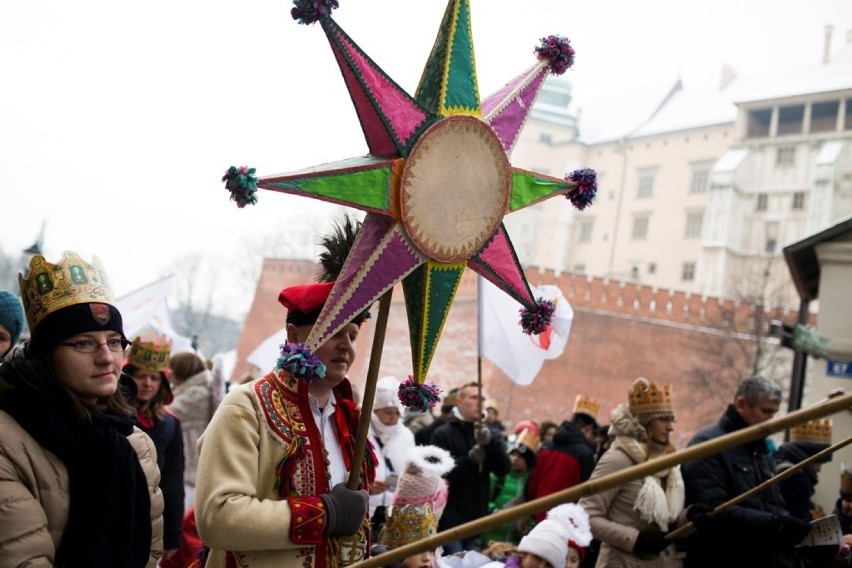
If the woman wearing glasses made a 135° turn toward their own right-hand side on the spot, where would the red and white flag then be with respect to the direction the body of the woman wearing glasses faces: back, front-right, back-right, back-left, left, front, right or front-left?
back-right

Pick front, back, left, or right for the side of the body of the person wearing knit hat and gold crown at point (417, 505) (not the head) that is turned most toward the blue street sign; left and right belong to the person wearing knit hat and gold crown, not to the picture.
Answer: left

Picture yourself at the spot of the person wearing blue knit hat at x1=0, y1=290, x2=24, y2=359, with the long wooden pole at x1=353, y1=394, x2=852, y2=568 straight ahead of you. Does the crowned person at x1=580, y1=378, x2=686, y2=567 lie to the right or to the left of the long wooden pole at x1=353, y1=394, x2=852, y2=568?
left

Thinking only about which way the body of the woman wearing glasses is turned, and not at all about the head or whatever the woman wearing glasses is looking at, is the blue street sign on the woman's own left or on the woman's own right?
on the woman's own left

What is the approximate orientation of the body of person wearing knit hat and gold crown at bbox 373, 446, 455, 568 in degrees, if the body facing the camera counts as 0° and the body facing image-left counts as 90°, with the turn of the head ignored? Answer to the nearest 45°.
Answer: approximately 315°

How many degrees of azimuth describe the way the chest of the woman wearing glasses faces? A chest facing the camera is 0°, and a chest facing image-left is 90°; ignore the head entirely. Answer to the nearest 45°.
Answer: approximately 315°

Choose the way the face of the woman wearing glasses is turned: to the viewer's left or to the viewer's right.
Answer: to the viewer's right

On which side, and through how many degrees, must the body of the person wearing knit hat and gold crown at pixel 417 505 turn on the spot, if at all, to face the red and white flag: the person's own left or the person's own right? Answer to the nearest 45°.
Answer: approximately 135° to the person's own left

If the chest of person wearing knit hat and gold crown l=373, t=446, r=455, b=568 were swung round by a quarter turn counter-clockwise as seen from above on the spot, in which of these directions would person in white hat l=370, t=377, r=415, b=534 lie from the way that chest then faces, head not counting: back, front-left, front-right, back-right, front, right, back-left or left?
front-left
